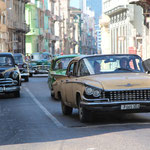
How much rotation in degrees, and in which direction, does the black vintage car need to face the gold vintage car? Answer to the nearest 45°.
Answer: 0° — it already faces it

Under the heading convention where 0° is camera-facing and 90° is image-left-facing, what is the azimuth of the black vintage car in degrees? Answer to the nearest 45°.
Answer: approximately 0°

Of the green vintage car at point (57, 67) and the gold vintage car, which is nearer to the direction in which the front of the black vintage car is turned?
the gold vintage car

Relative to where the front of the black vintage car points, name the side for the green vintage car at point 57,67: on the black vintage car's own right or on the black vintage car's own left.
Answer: on the black vintage car's own left
